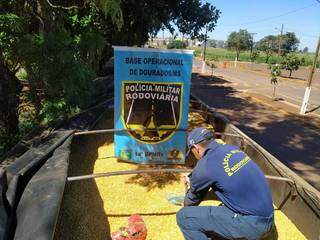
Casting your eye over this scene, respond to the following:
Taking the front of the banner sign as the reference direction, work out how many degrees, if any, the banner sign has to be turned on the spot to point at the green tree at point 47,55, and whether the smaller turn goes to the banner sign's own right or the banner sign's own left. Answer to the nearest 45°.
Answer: approximately 135° to the banner sign's own right

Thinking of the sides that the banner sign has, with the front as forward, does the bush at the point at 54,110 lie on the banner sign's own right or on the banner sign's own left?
on the banner sign's own right

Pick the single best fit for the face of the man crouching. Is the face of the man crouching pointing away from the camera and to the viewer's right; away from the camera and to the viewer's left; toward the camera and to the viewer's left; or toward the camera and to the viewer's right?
away from the camera and to the viewer's left

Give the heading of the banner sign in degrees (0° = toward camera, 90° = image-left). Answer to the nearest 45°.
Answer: approximately 0°

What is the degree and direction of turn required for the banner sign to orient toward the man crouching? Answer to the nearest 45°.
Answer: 0° — it already faces them

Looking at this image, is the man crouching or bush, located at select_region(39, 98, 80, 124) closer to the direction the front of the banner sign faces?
the man crouching

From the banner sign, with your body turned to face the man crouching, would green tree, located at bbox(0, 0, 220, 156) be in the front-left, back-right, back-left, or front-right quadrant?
back-right

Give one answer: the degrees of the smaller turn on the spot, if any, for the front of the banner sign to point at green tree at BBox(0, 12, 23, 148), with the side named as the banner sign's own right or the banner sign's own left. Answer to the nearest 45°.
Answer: approximately 90° to the banner sign's own right

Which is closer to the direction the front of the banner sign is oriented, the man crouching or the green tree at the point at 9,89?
the man crouching
